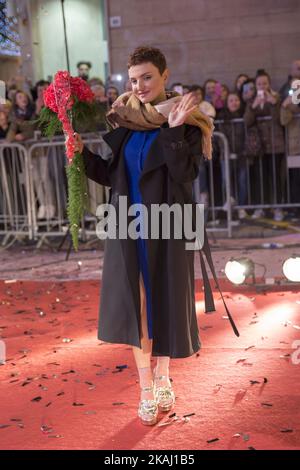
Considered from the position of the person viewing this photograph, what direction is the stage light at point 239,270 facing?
facing the viewer and to the left of the viewer

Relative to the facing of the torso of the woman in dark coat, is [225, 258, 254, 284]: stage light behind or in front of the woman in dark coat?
behind

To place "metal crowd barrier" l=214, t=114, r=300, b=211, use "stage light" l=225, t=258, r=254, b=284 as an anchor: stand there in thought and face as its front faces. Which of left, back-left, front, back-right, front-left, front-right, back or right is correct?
back-right

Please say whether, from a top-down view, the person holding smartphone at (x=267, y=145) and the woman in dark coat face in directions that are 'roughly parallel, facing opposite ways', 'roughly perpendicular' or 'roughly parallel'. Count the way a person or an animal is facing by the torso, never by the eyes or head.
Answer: roughly parallel

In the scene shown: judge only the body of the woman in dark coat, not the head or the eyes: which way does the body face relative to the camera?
toward the camera

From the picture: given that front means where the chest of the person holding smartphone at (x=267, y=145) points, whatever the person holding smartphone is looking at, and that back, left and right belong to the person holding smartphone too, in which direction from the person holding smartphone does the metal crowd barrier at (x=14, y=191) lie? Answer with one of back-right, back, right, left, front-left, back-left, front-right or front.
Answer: right

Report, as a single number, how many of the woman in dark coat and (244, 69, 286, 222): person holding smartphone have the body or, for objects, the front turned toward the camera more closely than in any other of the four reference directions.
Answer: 2

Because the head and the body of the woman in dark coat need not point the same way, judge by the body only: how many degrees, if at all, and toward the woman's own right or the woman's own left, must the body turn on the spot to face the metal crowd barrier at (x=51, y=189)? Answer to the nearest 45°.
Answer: approximately 180°

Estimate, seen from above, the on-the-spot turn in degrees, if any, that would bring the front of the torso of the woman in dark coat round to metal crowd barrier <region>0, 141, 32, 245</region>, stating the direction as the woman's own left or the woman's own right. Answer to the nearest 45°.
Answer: approximately 180°

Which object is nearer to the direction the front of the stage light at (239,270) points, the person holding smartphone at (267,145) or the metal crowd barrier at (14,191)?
the metal crowd barrier

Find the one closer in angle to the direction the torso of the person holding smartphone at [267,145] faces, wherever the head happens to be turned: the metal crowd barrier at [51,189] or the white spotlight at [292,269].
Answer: the white spotlight

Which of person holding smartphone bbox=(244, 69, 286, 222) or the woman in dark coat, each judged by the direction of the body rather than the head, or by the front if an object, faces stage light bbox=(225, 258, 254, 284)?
the person holding smartphone

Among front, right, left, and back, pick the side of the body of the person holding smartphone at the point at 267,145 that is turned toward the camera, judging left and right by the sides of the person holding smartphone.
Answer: front

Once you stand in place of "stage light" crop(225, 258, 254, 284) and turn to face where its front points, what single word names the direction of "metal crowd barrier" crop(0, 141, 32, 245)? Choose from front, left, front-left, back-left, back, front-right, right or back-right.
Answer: right
